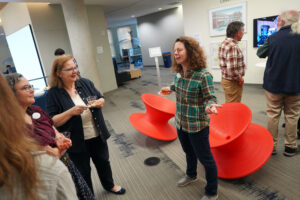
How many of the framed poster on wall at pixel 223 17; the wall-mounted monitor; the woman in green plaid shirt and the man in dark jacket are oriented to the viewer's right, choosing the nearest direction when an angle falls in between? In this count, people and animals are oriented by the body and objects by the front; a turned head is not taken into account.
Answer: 0

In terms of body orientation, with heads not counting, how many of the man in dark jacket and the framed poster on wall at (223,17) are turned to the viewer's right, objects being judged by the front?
0

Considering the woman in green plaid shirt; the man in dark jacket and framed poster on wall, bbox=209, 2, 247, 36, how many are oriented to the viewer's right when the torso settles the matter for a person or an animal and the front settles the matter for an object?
0

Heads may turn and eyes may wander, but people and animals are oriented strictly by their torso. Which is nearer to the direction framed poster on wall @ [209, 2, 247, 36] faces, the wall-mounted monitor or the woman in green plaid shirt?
the woman in green plaid shirt

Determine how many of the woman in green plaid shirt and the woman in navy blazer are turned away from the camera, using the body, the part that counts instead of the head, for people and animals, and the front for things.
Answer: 0

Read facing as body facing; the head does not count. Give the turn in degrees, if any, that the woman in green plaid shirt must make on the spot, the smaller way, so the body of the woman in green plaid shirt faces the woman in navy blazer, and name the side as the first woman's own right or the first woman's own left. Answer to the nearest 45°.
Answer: approximately 45° to the first woman's own right

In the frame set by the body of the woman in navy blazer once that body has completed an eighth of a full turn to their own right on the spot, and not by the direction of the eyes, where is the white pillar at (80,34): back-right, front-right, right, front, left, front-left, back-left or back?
back

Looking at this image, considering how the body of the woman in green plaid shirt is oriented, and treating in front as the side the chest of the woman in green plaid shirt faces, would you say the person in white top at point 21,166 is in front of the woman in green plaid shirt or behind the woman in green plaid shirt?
in front

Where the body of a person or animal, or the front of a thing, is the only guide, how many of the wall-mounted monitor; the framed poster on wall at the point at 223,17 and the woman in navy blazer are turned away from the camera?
0

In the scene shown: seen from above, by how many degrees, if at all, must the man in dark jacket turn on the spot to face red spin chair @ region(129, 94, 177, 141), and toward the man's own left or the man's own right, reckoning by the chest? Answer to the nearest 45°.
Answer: approximately 45° to the man's own left

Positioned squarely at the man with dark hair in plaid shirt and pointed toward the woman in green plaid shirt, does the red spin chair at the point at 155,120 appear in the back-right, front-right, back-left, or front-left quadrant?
front-right

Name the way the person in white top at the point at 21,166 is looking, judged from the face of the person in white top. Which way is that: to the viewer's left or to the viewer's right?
to the viewer's right

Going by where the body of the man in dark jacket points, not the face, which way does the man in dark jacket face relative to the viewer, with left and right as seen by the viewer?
facing away from the viewer and to the left of the viewer

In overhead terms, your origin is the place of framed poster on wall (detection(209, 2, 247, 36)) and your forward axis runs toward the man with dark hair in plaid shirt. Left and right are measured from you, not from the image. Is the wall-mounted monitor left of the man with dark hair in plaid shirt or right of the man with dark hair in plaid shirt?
left

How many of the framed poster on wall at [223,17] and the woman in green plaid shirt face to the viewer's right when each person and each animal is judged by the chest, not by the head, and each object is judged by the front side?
0

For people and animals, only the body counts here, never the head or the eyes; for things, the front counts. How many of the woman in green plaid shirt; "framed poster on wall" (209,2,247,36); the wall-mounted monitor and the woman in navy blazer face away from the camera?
0

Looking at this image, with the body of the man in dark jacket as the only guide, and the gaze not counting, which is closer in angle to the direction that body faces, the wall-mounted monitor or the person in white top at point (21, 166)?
the wall-mounted monitor

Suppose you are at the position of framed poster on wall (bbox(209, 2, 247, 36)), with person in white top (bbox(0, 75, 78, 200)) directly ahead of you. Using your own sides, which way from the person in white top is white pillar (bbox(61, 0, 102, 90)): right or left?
right

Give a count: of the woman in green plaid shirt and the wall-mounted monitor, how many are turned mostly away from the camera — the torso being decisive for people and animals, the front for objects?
0
